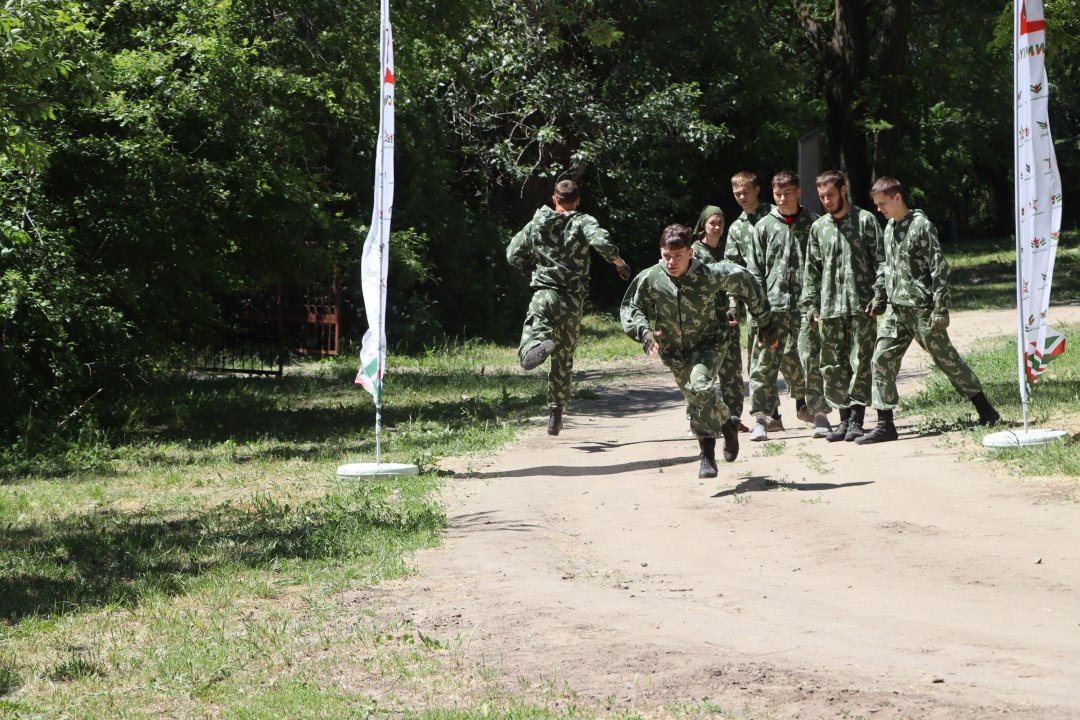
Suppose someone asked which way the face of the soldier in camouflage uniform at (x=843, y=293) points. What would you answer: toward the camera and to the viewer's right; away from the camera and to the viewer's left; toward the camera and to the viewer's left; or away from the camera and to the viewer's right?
toward the camera and to the viewer's left

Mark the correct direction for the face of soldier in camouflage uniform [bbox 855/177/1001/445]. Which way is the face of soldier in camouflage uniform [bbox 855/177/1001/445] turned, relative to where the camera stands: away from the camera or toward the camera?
toward the camera

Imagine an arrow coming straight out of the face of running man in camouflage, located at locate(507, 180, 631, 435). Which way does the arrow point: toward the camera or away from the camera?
away from the camera

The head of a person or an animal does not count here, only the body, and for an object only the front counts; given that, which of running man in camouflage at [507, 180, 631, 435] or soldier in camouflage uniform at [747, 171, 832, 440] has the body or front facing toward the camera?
the soldier in camouflage uniform

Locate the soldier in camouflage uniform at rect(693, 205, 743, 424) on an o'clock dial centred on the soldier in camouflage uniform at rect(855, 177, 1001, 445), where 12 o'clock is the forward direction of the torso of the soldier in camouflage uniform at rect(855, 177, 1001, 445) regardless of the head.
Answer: the soldier in camouflage uniform at rect(693, 205, 743, 424) is roughly at 2 o'clock from the soldier in camouflage uniform at rect(855, 177, 1001, 445).

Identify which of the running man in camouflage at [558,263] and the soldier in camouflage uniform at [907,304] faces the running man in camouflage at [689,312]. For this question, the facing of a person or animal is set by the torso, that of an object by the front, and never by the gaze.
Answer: the soldier in camouflage uniform

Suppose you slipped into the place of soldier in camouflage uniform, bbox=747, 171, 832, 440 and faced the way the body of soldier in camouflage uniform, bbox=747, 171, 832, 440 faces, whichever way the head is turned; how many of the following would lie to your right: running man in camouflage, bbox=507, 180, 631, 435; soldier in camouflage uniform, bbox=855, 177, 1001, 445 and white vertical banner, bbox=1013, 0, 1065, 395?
1

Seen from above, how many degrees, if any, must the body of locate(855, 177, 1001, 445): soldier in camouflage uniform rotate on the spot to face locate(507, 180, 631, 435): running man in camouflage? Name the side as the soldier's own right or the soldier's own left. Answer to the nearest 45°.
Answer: approximately 45° to the soldier's own right

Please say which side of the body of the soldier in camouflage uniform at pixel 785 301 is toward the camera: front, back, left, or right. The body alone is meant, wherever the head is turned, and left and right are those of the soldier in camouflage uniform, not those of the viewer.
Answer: front

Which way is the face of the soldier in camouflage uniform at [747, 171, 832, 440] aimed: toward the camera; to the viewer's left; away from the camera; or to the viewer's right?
toward the camera

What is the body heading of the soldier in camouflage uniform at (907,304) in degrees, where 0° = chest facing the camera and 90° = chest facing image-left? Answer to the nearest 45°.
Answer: approximately 45°

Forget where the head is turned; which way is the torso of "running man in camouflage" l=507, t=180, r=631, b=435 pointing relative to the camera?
away from the camera

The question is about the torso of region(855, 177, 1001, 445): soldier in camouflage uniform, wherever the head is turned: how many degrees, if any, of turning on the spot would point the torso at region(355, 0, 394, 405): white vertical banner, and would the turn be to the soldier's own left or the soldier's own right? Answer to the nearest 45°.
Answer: approximately 45° to the soldier's own right

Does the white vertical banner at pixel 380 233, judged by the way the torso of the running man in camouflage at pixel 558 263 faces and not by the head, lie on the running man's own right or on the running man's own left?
on the running man's own left

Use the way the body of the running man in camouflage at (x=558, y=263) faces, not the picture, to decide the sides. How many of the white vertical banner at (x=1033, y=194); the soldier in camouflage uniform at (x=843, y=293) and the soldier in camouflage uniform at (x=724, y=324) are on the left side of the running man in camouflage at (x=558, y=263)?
0

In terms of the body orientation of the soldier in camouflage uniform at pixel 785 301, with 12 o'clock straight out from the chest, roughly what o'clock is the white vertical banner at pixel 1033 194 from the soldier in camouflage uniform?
The white vertical banner is roughly at 10 o'clock from the soldier in camouflage uniform.

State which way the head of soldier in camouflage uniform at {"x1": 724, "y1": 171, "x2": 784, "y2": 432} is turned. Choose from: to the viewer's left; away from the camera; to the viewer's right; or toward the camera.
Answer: toward the camera

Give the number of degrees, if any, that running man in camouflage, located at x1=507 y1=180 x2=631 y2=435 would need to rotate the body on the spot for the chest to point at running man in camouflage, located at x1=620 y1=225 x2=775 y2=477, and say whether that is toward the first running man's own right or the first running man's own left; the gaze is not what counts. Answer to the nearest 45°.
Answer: approximately 180°

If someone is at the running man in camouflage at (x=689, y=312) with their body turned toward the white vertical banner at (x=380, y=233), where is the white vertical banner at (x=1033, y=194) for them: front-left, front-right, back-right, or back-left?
back-right
